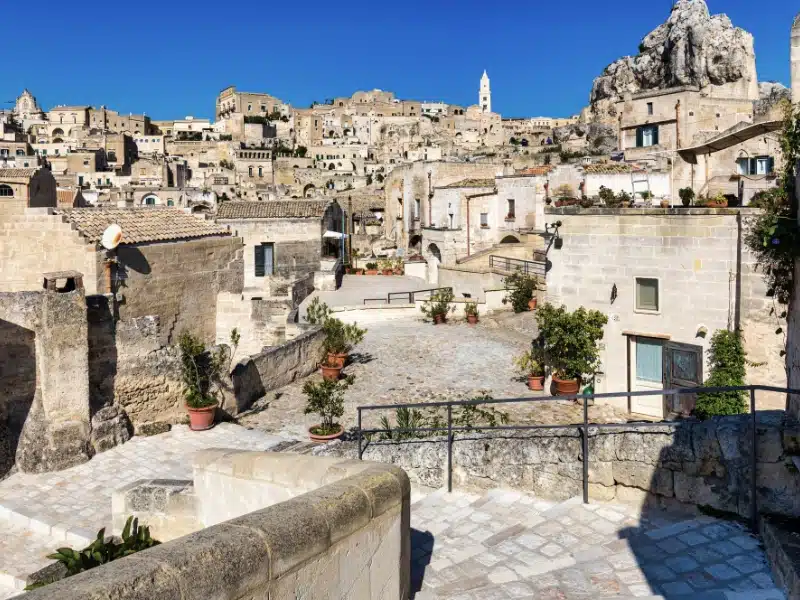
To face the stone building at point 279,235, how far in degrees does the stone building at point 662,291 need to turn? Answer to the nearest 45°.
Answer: approximately 135° to its right

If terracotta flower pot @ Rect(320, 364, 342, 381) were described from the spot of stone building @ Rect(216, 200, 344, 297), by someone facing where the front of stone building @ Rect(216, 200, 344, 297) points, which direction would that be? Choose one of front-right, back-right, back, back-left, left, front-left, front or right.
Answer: front

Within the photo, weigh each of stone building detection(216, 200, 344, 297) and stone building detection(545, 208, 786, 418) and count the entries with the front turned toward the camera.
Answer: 2

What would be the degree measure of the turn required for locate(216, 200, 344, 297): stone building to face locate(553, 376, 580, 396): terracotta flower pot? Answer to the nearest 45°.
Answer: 0° — it already faces it

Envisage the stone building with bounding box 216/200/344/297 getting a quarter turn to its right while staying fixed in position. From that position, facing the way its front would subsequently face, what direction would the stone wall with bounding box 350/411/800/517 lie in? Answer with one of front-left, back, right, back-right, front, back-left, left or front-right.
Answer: left

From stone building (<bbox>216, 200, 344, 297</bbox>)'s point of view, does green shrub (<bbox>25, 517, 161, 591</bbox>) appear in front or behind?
in front

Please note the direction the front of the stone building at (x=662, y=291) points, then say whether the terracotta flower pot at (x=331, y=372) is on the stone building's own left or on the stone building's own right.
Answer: on the stone building's own right

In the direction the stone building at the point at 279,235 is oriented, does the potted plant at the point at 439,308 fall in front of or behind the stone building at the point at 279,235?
in front

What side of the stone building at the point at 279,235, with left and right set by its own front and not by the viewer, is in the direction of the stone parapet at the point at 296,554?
front

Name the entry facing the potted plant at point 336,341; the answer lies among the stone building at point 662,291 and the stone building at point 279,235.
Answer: the stone building at point 279,235

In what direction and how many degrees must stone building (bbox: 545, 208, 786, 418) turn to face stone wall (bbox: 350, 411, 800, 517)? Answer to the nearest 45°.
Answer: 0° — it already faces it

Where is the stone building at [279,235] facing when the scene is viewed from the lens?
facing the viewer

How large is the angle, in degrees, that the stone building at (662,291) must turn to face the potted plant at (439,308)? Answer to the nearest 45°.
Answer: approximately 135° to its right

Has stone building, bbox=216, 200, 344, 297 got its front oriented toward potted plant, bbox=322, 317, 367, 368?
yes
